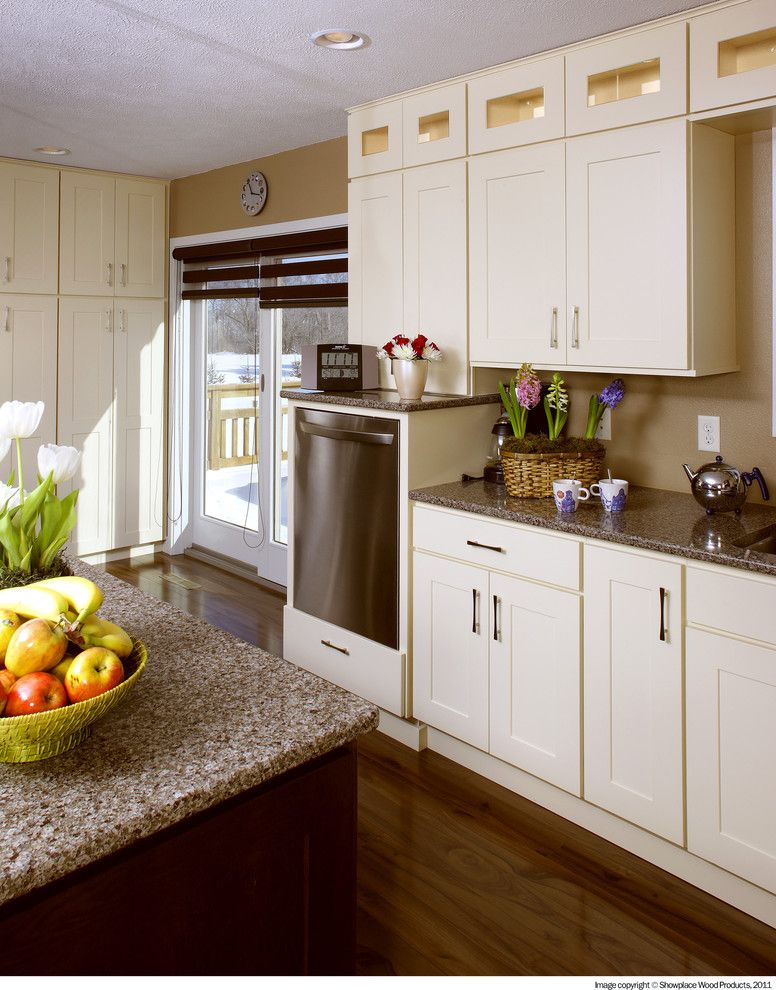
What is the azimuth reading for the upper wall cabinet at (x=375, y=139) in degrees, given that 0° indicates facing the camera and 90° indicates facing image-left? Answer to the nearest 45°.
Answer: approximately 45°

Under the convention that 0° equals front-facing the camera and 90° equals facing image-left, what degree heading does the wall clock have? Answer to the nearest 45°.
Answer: approximately 45°

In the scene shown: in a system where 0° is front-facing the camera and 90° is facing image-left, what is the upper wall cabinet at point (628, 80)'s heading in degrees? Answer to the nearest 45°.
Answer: approximately 45°

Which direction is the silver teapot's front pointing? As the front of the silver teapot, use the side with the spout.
to the viewer's left

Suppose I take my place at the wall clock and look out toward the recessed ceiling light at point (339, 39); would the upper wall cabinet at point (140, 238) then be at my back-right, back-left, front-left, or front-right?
back-right

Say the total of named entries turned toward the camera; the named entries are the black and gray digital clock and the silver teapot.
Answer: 1

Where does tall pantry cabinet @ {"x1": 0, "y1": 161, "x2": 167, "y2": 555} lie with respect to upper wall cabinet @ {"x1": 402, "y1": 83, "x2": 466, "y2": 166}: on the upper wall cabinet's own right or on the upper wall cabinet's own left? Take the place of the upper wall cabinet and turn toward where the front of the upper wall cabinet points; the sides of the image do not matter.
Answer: on the upper wall cabinet's own right

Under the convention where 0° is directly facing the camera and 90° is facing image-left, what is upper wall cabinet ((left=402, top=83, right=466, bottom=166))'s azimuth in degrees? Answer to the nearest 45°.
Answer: approximately 45°
